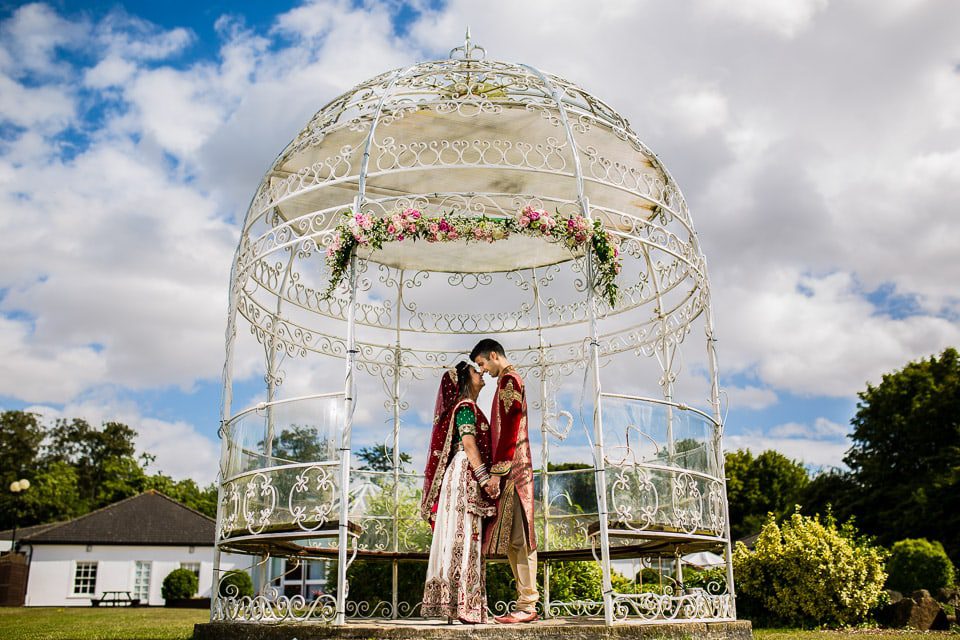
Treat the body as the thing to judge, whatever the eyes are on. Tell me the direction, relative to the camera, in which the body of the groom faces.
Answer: to the viewer's left

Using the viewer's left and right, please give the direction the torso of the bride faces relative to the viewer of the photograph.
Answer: facing to the right of the viewer

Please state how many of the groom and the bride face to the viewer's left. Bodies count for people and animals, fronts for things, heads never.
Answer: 1

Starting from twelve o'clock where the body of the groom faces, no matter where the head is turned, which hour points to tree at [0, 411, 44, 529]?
The tree is roughly at 2 o'clock from the groom.

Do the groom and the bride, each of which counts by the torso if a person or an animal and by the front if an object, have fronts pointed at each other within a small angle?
yes

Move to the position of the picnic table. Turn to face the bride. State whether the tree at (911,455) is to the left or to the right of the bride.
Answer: left

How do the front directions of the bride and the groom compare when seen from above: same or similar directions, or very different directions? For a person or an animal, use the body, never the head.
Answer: very different directions

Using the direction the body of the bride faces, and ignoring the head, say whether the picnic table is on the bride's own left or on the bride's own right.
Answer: on the bride's own left

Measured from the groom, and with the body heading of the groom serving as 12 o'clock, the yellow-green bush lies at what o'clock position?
The yellow-green bush is roughly at 4 o'clock from the groom.

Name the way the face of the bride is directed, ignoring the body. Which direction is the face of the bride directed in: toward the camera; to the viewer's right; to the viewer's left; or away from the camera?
to the viewer's right

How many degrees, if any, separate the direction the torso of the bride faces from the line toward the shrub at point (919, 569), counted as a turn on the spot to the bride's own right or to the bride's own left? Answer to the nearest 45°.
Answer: approximately 45° to the bride's own left

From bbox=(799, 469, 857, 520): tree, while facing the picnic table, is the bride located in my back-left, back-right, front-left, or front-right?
front-left
